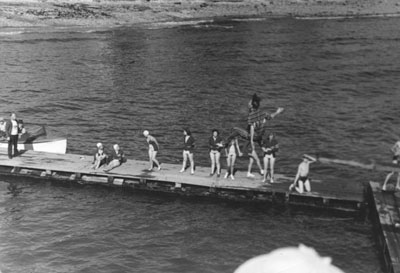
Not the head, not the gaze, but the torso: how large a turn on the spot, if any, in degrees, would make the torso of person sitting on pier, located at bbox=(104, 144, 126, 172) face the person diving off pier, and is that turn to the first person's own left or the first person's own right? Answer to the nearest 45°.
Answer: approximately 90° to the first person's own left

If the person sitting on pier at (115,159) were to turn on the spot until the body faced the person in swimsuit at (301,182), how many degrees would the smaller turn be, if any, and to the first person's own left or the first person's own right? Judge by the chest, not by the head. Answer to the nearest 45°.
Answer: approximately 90° to the first person's own left

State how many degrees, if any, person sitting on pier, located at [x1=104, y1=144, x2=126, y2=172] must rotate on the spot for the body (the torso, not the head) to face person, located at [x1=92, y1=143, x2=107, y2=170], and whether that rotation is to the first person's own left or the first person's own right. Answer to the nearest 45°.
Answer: approximately 45° to the first person's own right

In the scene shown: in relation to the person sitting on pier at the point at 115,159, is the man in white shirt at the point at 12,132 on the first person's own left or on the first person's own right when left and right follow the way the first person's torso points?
on the first person's own right

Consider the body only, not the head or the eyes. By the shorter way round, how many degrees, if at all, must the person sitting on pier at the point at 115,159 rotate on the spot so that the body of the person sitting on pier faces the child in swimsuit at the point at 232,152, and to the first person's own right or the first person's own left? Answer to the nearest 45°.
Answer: approximately 90° to the first person's own left

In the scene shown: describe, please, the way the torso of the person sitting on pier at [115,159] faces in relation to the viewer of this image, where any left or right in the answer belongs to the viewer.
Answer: facing the viewer and to the left of the viewer
